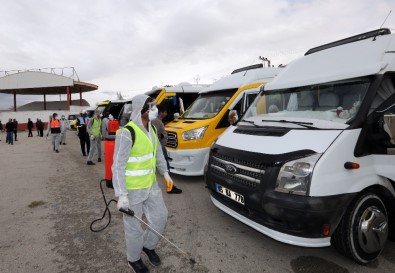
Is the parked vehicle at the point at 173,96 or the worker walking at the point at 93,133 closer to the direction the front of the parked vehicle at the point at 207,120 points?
the worker walking

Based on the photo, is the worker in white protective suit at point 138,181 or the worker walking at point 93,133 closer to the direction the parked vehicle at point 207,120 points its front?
the worker in white protective suit

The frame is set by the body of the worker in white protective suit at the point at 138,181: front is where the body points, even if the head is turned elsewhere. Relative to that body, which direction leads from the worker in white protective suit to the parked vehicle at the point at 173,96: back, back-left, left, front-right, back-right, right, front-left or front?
back-left

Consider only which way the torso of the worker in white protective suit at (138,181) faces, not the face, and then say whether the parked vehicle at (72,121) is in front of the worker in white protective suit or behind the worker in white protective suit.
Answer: behind

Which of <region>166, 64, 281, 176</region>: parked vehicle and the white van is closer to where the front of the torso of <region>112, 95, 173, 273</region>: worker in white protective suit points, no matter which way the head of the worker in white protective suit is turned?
the white van

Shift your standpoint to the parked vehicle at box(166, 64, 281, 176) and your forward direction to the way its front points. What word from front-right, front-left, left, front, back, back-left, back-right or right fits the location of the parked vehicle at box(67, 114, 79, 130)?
right

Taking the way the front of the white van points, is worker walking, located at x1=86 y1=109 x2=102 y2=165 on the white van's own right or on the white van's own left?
on the white van's own right

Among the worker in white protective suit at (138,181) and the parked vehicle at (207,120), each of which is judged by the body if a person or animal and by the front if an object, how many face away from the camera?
0

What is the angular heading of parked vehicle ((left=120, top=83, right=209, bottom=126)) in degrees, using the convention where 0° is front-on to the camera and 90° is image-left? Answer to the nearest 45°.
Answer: approximately 45°

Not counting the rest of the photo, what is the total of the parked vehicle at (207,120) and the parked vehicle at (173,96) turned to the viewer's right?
0

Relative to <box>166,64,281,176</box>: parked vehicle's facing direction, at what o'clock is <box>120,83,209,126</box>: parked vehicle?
<box>120,83,209,126</box>: parked vehicle is roughly at 4 o'clock from <box>166,64,281,176</box>: parked vehicle.

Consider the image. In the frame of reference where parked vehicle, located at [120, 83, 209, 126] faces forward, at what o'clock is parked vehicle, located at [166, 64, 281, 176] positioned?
parked vehicle, located at [166, 64, 281, 176] is roughly at 10 o'clock from parked vehicle, located at [120, 83, 209, 126].

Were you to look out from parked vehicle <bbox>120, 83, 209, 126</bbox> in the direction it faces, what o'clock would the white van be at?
The white van is roughly at 10 o'clock from the parked vehicle.
